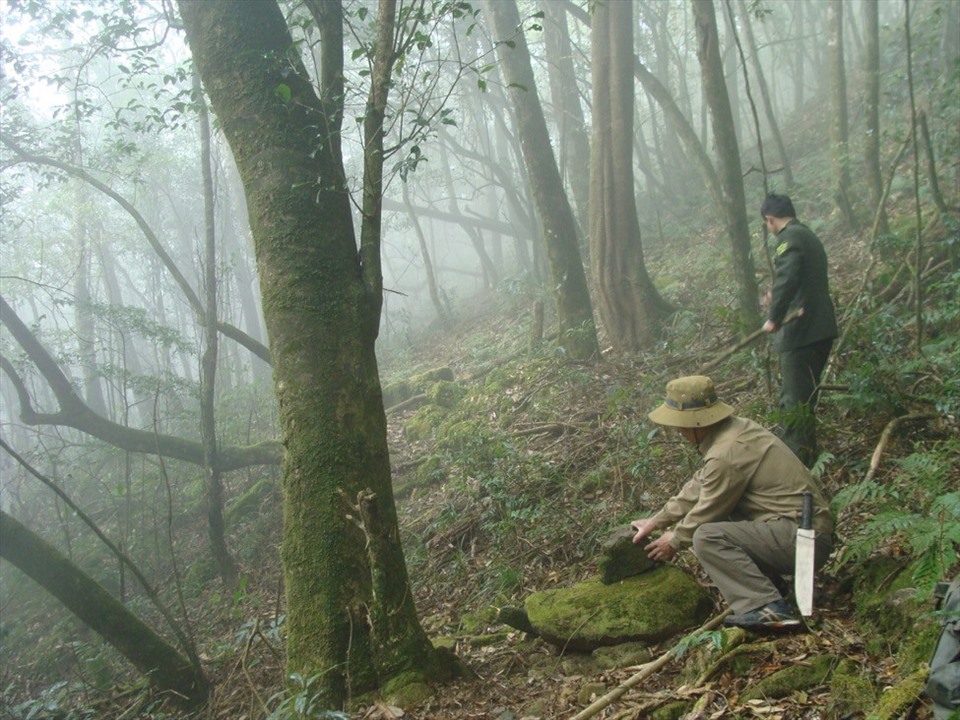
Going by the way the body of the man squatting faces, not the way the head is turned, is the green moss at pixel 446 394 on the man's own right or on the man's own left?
on the man's own right

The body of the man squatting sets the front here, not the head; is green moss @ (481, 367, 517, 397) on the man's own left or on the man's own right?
on the man's own right

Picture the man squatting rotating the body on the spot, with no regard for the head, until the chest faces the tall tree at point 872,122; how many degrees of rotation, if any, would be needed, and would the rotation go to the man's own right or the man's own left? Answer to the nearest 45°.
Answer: approximately 90° to the man's own right

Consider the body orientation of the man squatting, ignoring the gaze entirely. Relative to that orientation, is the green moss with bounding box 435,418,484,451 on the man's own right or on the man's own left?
on the man's own right

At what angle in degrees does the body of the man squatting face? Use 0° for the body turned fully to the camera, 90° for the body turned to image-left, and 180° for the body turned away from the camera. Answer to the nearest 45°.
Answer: approximately 90°

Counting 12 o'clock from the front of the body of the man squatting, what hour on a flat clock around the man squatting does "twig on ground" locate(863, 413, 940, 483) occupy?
The twig on ground is roughly at 4 o'clock from the man squatting.

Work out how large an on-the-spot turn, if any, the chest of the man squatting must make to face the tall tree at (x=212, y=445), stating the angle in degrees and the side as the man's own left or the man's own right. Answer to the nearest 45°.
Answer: approximately 45° to the man's own right

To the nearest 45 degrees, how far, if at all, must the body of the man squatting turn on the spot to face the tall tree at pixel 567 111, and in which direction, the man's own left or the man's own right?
approximately 90° to the man's own right

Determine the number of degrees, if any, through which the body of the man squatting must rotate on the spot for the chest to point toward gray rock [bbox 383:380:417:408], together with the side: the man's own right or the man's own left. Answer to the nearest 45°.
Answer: approximately 45° to the man's own right

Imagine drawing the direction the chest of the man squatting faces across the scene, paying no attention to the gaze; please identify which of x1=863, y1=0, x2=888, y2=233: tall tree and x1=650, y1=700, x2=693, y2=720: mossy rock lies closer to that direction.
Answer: the mossy rock
